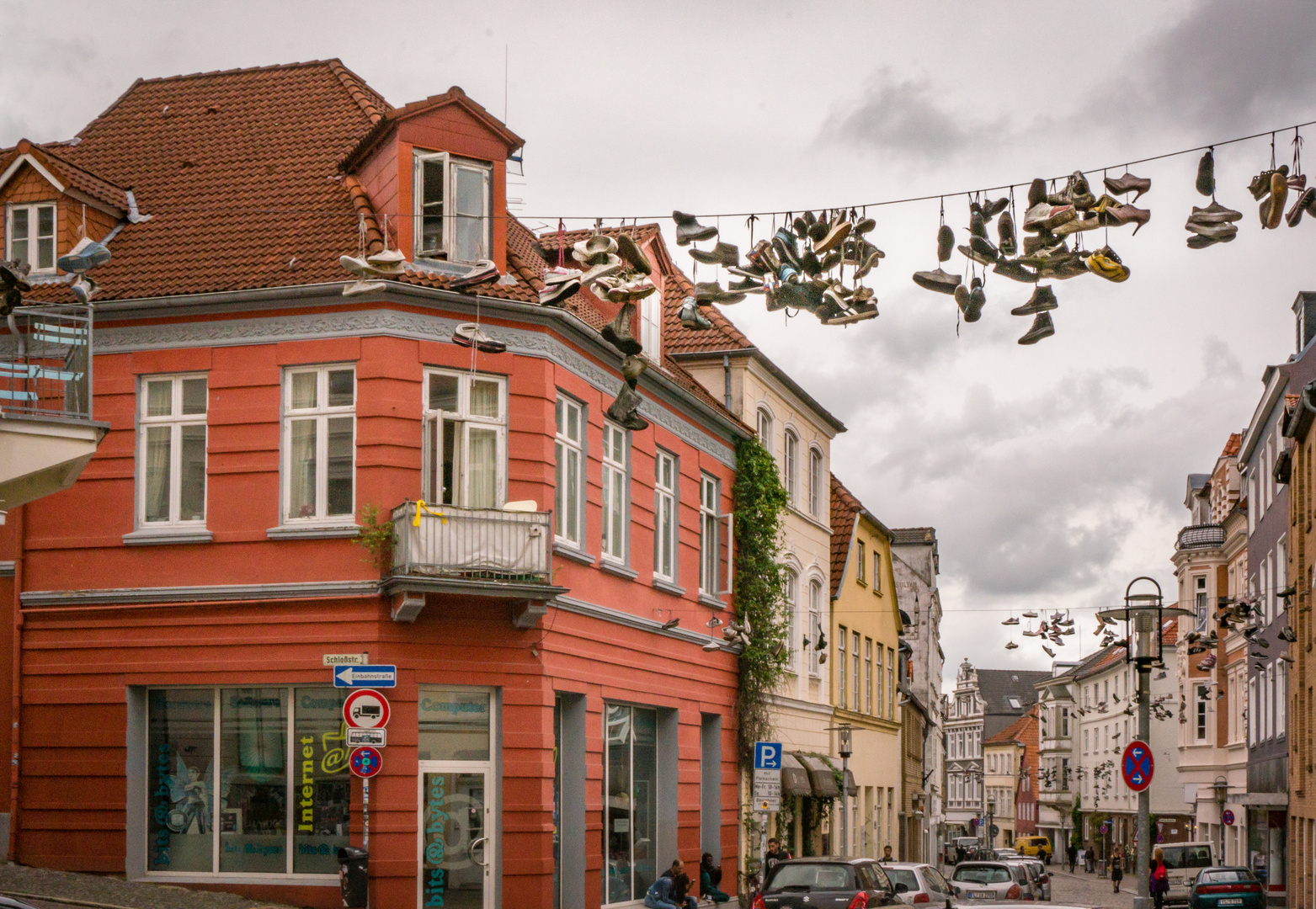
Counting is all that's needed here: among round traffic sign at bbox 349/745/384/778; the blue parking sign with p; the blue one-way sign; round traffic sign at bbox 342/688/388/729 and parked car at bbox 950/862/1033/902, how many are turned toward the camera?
4

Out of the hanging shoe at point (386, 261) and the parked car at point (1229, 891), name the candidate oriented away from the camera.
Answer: the parked car

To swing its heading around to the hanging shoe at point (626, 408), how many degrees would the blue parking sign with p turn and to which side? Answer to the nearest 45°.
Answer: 0° — it already faces it

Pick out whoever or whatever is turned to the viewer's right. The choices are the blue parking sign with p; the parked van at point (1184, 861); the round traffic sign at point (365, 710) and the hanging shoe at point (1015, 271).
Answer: the hanging shoe

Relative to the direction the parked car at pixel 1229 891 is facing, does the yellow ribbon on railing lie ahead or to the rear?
to the rear

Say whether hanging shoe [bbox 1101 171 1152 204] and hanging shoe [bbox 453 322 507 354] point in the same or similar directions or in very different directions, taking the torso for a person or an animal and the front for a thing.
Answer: very different directions

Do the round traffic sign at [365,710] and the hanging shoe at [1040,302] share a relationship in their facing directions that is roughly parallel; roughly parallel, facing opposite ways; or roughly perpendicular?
roughly perpendicular

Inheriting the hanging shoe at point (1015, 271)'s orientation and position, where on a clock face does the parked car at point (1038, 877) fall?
The parked car is roughly at 9 o'clock from the hanging shoe.

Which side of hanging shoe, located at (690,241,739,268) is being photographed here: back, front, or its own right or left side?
left

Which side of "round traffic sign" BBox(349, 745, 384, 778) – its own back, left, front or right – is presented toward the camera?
front

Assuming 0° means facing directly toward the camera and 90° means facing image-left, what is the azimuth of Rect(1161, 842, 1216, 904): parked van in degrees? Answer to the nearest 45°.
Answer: approximately 180°

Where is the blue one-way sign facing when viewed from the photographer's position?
facing the viewer
